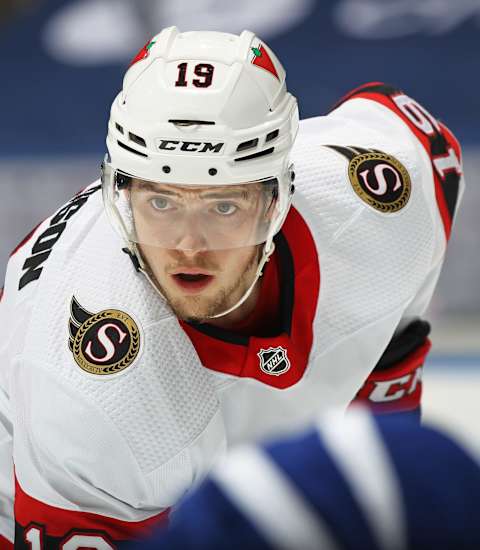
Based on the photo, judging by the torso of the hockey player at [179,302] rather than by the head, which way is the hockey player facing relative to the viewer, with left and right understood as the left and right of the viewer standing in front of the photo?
facing the viewer and to the right of the viewer

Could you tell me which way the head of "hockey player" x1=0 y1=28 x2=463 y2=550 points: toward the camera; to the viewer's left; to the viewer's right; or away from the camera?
toward the camera
